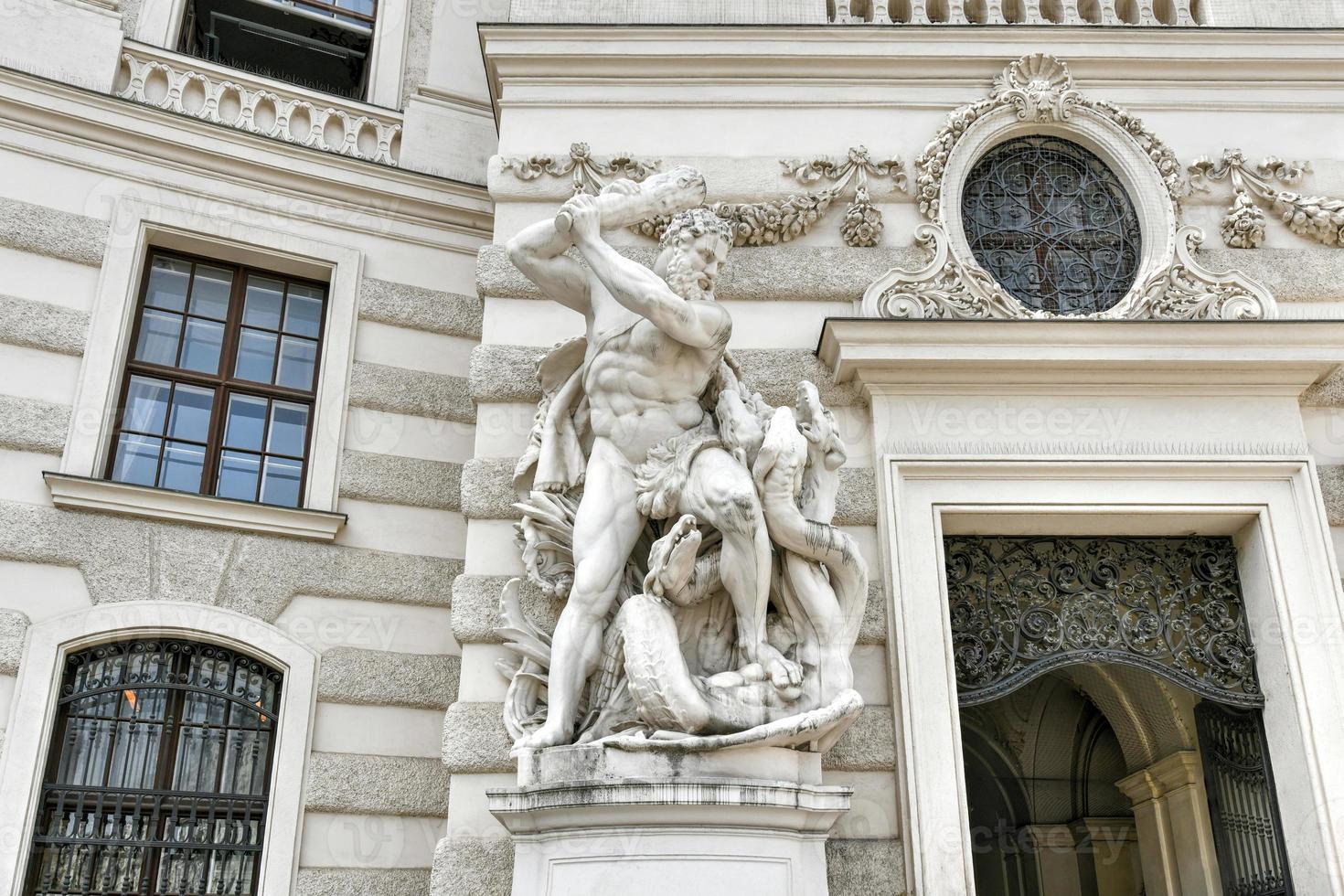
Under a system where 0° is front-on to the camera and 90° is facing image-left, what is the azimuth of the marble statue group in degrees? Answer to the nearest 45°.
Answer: approximately 0°
